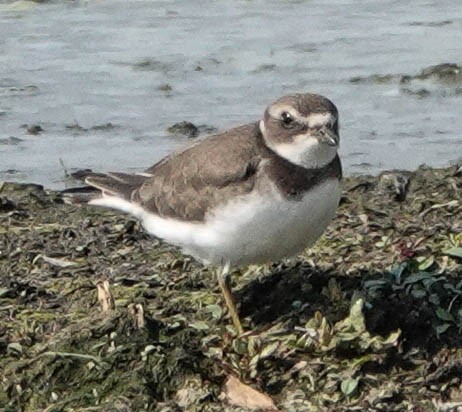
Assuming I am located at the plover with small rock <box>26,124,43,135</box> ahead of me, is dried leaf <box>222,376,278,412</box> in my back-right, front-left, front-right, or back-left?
back-left

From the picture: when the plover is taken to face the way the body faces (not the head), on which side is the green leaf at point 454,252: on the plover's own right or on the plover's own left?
on the plover's own left

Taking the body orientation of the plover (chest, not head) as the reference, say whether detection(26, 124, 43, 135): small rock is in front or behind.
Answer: behind

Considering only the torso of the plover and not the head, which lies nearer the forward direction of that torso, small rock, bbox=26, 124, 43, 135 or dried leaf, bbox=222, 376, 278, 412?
the dried leaf

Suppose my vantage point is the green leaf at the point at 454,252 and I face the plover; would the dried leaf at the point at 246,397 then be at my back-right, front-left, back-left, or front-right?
front-left

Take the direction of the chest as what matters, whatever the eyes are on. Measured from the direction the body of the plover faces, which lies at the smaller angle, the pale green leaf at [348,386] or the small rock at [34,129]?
the pale green leaf

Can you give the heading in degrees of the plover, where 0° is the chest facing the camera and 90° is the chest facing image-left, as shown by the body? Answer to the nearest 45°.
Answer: approximately 315°

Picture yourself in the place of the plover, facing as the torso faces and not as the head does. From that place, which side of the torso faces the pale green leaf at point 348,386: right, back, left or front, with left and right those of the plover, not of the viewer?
front
